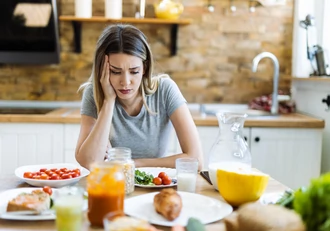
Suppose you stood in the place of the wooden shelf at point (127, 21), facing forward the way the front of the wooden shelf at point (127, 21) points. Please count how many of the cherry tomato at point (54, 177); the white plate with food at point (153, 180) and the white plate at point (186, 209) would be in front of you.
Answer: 3

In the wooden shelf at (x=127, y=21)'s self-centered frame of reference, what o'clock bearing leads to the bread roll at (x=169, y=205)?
The bread roll is roughly at 12 o'clock from the wooden shelf.

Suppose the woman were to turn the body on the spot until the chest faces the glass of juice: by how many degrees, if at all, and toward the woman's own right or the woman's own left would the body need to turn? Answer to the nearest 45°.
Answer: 0° — they already face it

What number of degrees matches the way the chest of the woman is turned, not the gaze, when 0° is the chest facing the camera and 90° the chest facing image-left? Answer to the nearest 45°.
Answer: approximately 0°

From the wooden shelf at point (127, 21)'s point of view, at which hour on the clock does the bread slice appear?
The bread slice is roughly at 12 o'clock from the wooden shelf.

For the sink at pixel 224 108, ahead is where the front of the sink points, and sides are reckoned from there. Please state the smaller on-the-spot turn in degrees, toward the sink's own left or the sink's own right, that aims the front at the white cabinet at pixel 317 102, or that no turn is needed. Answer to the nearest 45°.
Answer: approximately 45° to the sink's own left

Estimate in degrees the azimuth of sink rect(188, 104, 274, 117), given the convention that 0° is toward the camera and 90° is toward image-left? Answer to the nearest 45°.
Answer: approximately 0°

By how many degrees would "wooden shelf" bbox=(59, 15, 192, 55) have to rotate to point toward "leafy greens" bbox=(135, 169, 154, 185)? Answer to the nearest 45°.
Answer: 0° — it already faces it

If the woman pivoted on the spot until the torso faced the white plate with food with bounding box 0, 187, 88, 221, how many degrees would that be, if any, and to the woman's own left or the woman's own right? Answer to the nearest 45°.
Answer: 0° — they already face it
